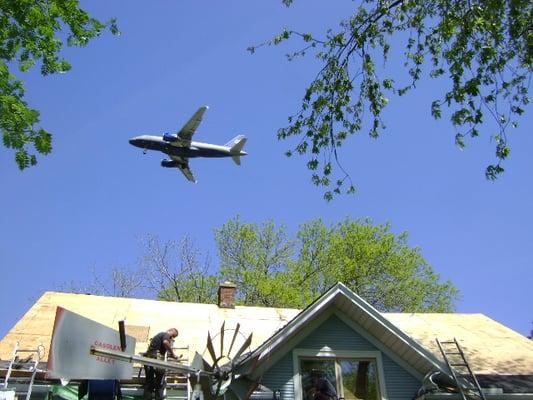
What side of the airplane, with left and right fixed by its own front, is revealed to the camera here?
left

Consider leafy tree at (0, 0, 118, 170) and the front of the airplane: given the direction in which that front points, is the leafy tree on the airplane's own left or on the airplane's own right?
on the airplane's own left
